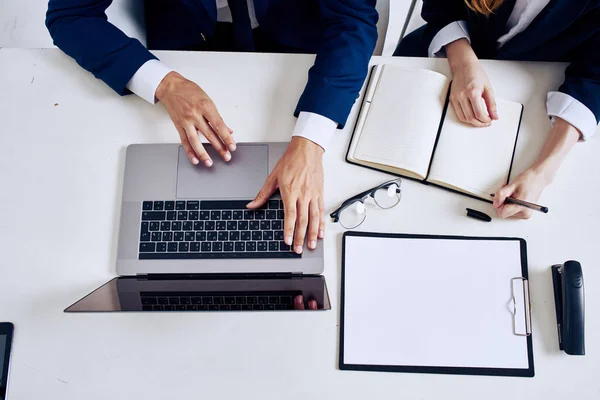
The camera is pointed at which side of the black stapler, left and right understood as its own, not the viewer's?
back

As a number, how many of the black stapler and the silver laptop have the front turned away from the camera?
2

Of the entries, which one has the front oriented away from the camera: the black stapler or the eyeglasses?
the black stapler

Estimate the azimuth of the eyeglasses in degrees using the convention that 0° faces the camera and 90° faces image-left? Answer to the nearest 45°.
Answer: approximately 315°

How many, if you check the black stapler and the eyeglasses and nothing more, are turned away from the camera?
1

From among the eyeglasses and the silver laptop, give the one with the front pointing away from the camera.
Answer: the silver laptop

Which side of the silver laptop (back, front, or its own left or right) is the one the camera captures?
back

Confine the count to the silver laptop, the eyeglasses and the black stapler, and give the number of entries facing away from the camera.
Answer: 2
